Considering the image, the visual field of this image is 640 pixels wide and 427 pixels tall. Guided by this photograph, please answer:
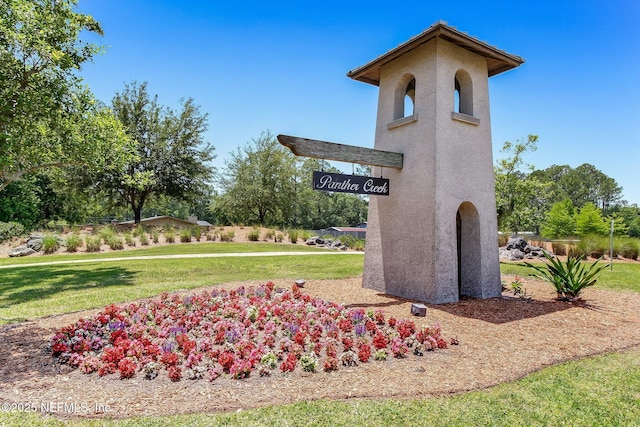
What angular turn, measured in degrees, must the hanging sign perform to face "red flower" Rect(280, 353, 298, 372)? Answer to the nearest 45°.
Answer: approximately 45° to its right

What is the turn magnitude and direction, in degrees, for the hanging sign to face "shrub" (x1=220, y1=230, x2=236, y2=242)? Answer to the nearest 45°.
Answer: approximately 180°

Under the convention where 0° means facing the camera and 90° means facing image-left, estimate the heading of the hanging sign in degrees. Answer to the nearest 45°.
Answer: approximately 315°

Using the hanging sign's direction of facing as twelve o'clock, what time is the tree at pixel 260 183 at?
The tree is roughly at 7 o'clock from the hanging sign.

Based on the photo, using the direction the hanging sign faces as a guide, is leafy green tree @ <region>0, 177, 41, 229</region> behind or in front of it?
behind

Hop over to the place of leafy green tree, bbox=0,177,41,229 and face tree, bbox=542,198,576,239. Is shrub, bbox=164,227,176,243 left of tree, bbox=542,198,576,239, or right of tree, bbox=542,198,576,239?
right

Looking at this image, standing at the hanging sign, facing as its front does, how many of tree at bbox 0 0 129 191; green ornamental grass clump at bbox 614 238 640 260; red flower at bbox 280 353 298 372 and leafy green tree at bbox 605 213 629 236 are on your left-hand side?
2

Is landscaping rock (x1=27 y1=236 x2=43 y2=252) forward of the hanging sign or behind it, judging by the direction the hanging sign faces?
behind

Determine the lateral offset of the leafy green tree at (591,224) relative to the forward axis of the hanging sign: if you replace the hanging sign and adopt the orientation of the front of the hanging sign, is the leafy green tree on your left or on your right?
on your left

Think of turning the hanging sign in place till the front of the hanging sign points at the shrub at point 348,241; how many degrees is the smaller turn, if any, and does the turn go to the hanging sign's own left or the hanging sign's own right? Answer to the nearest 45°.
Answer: approximately 135° to the hanging sign's own left

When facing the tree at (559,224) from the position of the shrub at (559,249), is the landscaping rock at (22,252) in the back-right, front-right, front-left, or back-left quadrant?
back-left

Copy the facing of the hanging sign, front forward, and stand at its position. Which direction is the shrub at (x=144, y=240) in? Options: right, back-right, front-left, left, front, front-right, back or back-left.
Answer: back

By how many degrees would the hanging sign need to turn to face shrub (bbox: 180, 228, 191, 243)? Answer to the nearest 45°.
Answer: approximately 180°

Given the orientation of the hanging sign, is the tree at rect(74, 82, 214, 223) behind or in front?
behind
